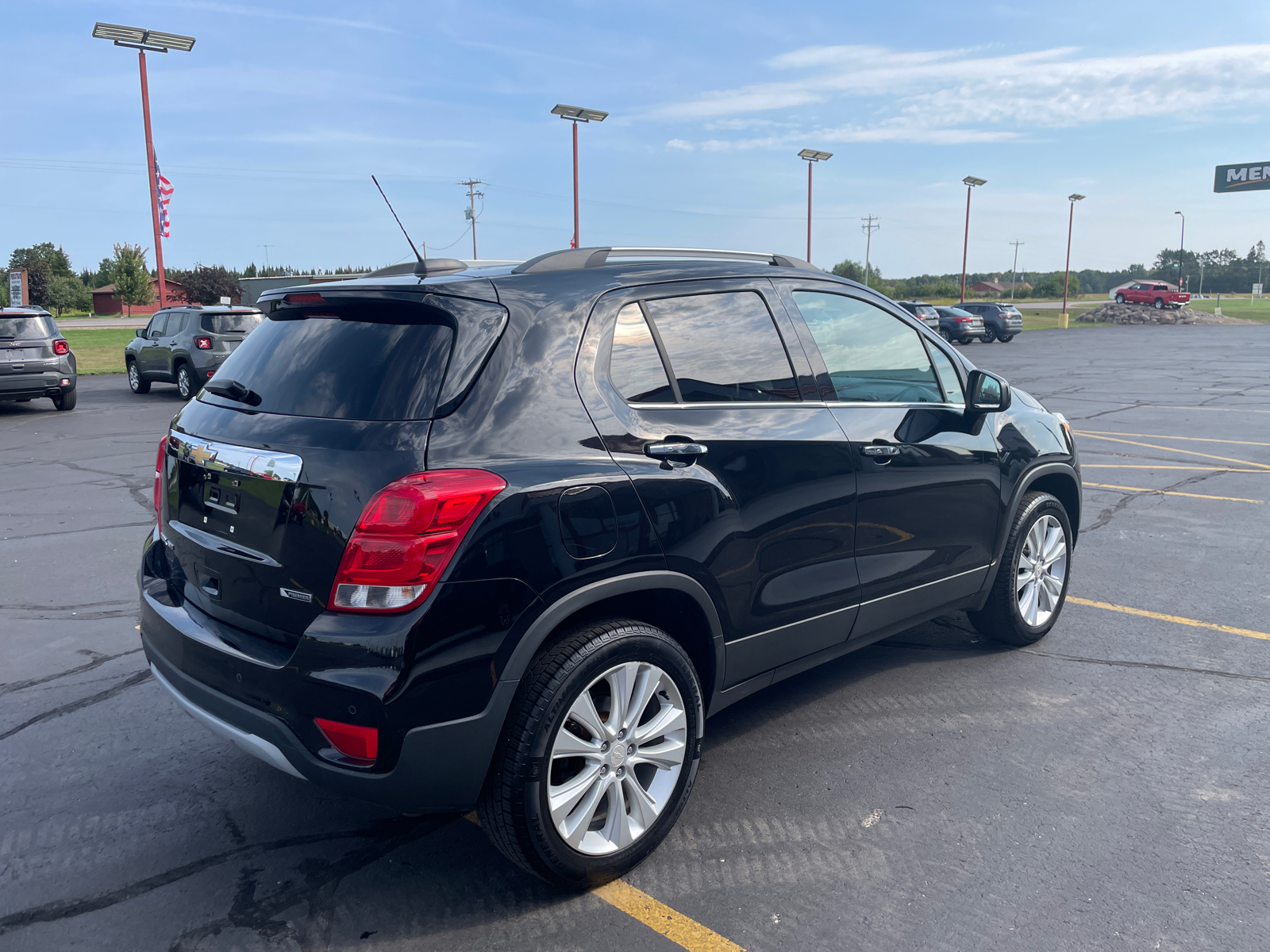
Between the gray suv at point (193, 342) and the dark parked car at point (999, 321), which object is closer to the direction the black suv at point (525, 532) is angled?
the dark parked car

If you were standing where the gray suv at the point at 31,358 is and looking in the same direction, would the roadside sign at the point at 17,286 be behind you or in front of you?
in front

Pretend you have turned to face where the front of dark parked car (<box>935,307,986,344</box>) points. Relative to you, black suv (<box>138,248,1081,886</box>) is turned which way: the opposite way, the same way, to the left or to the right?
to the right

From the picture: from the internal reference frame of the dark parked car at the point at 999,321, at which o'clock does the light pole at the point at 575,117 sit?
The light pole is roughly at 10 o'clock from the dark parked car.

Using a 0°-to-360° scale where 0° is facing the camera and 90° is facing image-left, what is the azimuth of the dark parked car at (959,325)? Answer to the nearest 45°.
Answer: approximately 135°

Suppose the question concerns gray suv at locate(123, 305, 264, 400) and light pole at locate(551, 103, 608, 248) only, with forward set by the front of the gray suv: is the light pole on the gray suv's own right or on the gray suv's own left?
on the gray suv's own right

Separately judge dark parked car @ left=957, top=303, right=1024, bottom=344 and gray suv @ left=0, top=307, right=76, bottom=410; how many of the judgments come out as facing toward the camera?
0

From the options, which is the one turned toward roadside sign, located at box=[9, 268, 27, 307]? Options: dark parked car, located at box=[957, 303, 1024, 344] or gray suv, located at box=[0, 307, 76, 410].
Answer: the gray suv

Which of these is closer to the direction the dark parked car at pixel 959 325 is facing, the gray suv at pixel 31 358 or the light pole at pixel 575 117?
the light pole

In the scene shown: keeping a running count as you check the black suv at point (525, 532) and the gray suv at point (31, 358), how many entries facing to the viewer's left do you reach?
0

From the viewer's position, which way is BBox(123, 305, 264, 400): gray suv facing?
facing away from the viewer and to the left of the viewer

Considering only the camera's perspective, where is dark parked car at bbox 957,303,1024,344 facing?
facing away from the viewer and to the left of the viewer

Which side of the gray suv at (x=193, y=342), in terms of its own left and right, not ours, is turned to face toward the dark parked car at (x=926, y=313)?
right

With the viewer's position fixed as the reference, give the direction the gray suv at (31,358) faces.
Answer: facing away from the viewer
